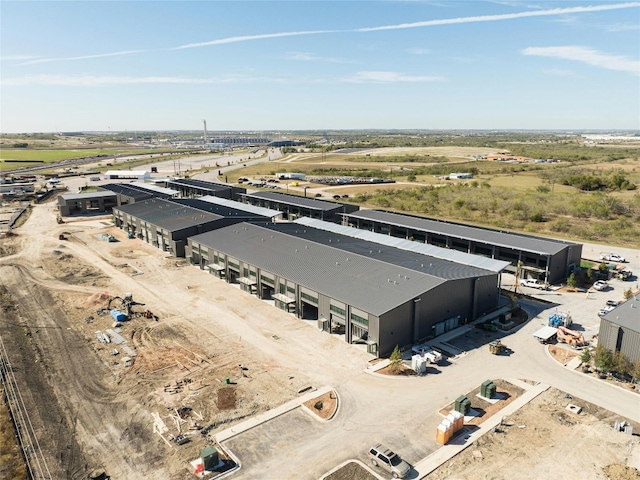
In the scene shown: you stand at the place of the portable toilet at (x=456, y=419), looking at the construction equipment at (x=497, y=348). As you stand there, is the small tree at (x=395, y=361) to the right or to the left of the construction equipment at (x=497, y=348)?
left

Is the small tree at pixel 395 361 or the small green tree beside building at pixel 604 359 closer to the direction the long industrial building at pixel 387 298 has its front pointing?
the small tree

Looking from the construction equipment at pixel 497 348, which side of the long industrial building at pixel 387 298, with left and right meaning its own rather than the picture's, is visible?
left

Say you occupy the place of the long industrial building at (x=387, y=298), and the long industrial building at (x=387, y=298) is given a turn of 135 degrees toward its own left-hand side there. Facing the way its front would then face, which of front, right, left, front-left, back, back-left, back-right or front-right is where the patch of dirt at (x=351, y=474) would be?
right

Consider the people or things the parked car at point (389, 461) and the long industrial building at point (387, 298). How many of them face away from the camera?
0

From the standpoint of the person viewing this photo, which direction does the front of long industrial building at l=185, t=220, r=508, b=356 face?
facing the viewer and to the left of the viewer

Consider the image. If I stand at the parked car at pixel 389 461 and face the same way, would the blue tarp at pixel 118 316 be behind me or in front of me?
behind

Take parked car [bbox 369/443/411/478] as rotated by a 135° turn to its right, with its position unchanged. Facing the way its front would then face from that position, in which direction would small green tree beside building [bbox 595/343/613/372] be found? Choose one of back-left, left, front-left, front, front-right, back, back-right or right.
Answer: back-right

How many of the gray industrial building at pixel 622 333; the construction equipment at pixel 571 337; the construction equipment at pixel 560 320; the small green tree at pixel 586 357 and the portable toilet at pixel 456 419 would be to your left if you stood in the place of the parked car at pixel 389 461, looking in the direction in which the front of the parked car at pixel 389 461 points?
5

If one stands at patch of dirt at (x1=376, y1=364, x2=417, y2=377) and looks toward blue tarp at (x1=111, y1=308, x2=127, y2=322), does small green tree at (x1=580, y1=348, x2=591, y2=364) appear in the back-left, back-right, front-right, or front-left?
back-right

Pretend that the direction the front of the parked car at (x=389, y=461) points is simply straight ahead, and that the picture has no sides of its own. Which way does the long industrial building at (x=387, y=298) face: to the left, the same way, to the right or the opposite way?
to the right

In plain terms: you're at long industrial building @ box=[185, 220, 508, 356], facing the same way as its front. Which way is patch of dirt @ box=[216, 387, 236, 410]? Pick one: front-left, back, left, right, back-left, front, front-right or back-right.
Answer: front

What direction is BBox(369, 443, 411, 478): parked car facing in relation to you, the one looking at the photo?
facing the viewer and to the right of the viewer

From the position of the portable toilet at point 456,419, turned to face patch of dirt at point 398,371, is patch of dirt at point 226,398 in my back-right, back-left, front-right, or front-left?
front-left

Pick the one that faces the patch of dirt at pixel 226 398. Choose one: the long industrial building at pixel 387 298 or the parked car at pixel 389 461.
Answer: the long industrial building

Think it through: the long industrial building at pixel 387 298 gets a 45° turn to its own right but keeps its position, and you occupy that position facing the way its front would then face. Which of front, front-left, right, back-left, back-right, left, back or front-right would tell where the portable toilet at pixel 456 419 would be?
left

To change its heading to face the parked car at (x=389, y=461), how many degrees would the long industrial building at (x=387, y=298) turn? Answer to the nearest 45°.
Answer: approximately 45° to its left
